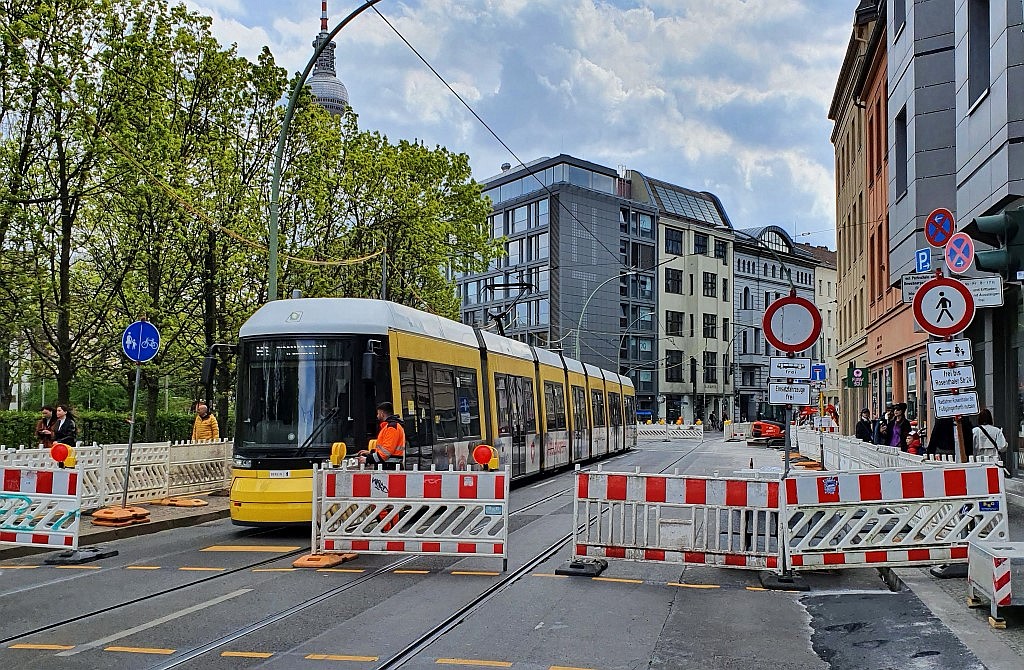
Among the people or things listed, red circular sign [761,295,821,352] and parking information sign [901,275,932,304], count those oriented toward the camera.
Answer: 2

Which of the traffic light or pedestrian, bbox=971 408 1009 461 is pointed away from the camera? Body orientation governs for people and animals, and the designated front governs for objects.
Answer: the pedestrian

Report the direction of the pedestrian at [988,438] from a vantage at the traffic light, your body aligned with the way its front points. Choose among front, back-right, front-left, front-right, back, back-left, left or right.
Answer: right

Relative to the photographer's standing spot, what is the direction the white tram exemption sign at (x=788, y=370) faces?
facing the viewer

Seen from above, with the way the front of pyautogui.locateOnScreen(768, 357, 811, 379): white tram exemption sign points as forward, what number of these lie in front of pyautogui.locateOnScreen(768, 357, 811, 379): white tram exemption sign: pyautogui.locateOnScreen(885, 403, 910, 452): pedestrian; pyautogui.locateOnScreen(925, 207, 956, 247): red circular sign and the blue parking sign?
0

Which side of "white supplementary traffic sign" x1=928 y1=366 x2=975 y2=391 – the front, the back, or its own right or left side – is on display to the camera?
front

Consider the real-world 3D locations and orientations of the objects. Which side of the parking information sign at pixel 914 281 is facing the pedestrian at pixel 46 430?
right

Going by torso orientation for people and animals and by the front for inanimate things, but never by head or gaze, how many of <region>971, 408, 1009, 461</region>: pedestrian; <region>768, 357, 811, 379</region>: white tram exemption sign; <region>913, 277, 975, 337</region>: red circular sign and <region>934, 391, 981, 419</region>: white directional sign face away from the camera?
1

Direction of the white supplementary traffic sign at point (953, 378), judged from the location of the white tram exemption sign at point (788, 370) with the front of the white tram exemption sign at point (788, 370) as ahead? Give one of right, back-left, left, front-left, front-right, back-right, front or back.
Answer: left

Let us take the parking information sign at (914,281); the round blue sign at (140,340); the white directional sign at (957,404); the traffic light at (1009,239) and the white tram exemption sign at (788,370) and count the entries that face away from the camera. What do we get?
0

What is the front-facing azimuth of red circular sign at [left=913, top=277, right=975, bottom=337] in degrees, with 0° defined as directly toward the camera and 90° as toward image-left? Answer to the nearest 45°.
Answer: approximately 0°

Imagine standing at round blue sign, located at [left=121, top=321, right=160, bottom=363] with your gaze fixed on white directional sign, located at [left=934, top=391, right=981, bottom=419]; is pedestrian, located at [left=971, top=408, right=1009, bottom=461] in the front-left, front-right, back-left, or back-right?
front-left

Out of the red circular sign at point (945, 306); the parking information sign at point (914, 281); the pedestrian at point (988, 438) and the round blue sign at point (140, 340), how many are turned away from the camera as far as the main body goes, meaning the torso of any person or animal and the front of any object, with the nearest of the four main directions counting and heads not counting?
1

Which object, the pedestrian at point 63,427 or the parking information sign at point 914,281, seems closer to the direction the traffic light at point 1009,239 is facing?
the pedestrian

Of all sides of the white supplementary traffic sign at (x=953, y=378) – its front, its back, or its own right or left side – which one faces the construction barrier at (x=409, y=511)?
right

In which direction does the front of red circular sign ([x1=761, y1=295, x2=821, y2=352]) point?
toward the camera

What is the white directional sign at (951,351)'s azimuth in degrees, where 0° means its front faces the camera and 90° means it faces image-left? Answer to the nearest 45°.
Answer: approximately 0°
